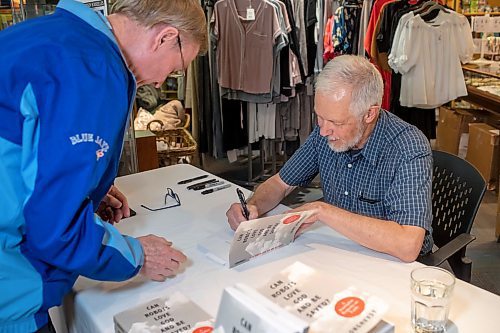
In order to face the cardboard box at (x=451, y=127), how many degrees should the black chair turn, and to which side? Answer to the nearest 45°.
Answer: approximately 135° to its right

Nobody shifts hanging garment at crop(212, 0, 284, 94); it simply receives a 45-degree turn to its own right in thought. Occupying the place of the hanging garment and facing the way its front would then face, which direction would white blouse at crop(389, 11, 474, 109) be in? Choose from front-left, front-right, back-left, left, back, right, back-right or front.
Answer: back-left

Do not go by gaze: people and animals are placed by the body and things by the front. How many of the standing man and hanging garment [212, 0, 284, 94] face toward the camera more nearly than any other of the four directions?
1

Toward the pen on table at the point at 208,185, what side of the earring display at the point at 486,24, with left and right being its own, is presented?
front

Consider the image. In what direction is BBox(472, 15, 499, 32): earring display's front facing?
toward the camera

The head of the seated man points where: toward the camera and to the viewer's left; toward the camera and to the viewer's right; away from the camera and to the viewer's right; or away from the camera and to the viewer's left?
toward the camera and to the viewer's left

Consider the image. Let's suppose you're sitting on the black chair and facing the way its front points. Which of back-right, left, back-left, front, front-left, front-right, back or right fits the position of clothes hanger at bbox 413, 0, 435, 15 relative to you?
back-right

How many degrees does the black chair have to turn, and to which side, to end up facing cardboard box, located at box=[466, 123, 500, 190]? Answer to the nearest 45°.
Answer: approximately 135° to its right

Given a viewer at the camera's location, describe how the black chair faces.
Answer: facing the viewer and to the left of the viewer

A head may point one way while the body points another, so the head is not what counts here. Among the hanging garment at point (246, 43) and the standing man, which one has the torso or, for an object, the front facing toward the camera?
the hanging garment

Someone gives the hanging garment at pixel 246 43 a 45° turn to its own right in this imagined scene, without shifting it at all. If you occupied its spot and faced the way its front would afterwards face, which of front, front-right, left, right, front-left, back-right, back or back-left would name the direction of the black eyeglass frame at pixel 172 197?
front-left

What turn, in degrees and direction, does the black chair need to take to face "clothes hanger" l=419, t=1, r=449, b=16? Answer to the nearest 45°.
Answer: approximately 135° to its right

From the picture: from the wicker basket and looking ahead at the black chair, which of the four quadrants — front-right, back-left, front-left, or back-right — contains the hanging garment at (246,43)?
front-left

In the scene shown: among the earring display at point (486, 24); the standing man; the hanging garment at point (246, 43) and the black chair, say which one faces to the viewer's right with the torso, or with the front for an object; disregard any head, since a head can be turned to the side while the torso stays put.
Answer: the standing man

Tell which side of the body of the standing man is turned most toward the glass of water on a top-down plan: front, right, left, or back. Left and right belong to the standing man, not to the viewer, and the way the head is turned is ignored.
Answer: front

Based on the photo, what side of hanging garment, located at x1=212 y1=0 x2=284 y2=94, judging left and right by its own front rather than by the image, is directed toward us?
front

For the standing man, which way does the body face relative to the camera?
to the viewer's right

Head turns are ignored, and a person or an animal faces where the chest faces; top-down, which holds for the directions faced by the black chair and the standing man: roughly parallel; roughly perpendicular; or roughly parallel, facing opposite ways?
roughly parallel, facing opposite ways

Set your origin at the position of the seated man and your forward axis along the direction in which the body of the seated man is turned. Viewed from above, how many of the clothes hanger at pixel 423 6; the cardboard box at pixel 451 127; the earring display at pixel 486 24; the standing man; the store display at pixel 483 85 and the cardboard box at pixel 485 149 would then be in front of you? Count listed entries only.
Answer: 1
